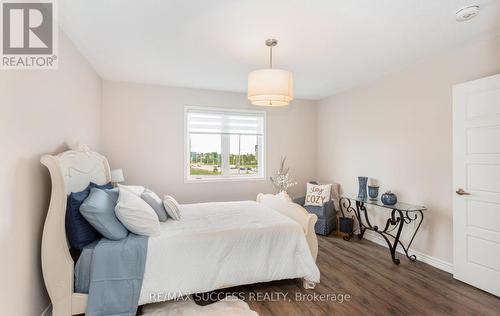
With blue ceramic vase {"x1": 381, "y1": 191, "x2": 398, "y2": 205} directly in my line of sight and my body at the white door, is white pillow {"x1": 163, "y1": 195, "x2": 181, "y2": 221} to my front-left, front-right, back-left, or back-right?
front-left

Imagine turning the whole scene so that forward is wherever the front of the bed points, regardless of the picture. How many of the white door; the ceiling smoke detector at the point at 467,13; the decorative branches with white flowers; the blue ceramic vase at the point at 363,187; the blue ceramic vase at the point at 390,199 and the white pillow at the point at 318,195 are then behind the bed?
0

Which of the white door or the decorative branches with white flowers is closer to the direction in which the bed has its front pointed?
the white door

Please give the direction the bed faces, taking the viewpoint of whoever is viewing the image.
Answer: facing to the right of the viewer

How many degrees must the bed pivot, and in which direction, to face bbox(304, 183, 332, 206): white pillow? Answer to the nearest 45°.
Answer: approximately 45° to its left

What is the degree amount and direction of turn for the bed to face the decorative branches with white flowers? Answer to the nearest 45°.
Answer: approximately 45° to its left

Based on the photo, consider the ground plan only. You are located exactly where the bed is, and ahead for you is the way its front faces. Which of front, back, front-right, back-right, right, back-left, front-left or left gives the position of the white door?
front

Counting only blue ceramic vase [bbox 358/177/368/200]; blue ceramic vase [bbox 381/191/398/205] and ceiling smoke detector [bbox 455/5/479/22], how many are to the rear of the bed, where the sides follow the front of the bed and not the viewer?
0

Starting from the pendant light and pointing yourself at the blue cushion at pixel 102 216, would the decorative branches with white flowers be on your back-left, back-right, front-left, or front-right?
back-right

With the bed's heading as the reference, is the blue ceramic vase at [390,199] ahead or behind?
ahead

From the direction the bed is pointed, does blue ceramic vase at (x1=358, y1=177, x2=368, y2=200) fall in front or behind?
in front

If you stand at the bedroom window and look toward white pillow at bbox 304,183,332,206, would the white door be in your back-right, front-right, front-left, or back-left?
front-right

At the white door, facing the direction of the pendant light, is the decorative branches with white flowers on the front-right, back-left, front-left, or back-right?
front-right
